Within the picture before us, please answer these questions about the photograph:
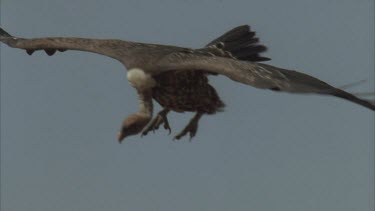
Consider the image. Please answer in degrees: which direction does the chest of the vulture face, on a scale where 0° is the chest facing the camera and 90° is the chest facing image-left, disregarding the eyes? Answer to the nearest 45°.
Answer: approximately 45°
